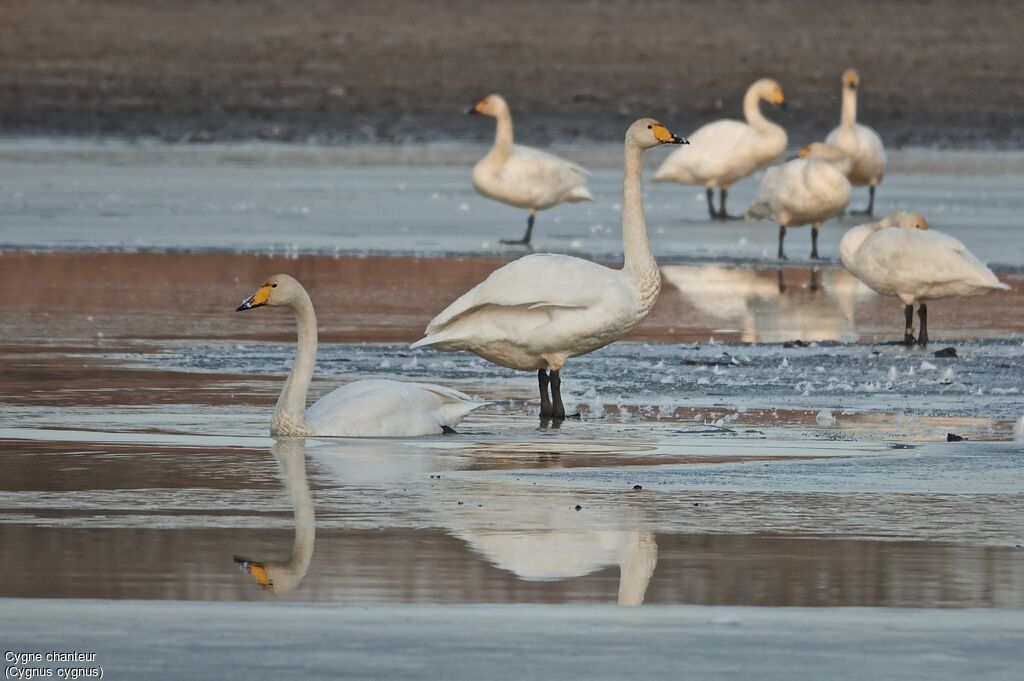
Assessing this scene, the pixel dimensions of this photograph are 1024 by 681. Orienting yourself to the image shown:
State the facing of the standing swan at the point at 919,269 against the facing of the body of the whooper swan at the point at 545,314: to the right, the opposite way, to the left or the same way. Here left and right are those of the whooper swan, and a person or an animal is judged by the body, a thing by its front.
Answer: the opposite way

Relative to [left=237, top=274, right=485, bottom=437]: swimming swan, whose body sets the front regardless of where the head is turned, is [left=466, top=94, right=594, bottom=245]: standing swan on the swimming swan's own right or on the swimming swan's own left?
on the swimming swan's own right

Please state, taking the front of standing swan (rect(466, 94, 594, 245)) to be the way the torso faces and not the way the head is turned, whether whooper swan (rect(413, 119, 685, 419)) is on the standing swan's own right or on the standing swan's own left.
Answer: on the standing swan's own left

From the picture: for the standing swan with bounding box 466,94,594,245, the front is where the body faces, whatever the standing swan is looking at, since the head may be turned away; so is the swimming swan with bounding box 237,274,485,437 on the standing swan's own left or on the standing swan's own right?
on the standing swan's own left

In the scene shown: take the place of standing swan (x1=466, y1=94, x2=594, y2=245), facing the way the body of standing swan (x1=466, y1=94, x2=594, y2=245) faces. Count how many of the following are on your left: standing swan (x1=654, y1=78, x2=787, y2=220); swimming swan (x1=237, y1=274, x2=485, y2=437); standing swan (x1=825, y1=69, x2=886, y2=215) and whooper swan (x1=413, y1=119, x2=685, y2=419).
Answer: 2

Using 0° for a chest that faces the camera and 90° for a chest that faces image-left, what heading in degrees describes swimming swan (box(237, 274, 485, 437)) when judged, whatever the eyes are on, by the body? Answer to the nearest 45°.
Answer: approximately 90°

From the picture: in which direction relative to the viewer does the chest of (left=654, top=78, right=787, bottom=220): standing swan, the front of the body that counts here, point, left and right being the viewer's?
facing to the right of the viewer

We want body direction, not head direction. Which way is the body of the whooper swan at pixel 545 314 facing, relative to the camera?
to the viewer's right

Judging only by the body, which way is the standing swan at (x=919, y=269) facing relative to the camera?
to the viewer's left

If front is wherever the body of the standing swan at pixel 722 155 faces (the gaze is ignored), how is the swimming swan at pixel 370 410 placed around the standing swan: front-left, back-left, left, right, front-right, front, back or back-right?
right

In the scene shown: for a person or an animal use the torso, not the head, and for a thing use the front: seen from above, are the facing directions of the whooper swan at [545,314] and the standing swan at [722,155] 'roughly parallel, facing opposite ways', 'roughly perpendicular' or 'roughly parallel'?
roughly parallel

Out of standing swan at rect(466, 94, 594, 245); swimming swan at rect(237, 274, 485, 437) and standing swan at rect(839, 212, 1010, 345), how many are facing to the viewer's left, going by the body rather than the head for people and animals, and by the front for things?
3

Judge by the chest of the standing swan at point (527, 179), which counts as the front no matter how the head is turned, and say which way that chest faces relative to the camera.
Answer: to the viewer's left

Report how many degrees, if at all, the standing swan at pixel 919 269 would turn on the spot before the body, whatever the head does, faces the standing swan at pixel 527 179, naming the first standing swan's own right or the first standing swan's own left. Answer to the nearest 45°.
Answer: approximately 45° to the first standing swan's own right

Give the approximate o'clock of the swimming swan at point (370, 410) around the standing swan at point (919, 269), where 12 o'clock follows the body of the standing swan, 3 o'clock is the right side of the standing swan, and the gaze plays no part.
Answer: The swimming swan is roughly at 10 o'clock from the standing swan.

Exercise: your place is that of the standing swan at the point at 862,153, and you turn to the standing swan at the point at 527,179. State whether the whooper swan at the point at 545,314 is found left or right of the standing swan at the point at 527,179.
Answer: left
